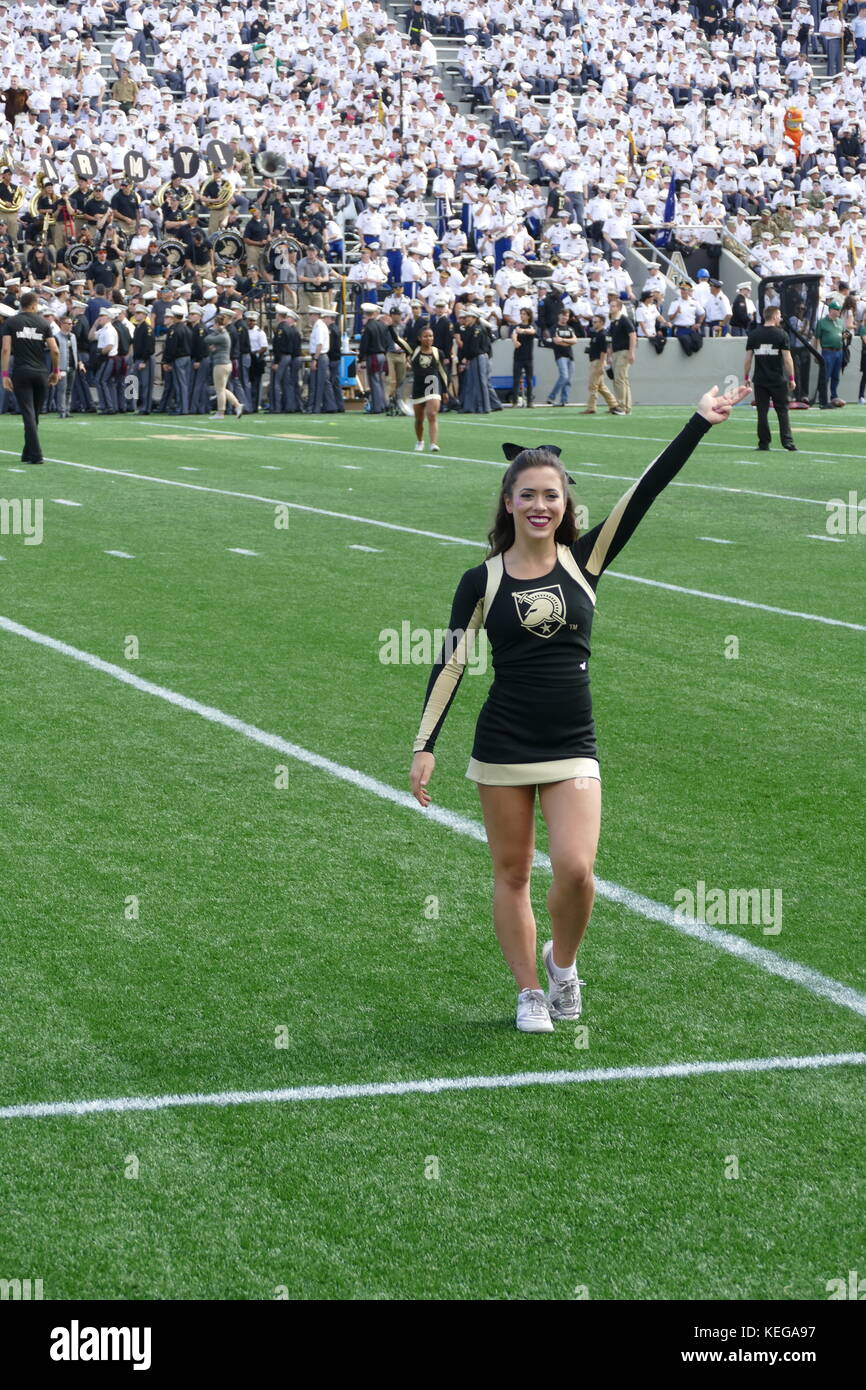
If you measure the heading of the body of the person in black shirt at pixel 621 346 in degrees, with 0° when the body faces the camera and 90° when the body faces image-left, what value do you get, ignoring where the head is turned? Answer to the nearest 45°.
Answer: approximately 45°

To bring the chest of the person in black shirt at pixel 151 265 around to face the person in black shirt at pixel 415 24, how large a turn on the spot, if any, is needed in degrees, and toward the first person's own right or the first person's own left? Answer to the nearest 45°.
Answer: approximately 135° to the first person's own left

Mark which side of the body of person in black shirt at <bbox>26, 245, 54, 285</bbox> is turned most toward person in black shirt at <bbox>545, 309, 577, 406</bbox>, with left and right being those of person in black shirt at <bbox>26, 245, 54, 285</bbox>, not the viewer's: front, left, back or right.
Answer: left

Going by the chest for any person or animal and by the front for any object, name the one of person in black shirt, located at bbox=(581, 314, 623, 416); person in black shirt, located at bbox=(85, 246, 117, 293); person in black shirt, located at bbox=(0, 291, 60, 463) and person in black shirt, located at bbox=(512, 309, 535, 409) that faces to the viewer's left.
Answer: person in black shirt, located at bbox=(581, 314, 623, 416)

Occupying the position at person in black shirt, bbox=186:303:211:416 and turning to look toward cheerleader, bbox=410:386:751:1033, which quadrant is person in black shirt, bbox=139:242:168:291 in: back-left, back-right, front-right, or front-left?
back-right

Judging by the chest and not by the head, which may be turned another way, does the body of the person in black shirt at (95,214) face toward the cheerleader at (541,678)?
yes

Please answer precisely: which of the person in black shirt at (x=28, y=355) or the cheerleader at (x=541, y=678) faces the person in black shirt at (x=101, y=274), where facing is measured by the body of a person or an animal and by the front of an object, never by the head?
the person in black shirt at (x=28, y=355)

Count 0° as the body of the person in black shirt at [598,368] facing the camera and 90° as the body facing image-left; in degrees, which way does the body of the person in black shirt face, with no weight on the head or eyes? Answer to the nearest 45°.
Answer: approximately 90°

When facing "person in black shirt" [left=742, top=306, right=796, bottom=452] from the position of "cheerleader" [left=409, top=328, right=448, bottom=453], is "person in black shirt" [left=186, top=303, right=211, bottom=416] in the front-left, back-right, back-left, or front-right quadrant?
back-left

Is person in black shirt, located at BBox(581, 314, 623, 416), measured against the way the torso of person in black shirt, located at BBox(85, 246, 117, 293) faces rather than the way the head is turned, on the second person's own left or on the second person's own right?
on the second person's own left

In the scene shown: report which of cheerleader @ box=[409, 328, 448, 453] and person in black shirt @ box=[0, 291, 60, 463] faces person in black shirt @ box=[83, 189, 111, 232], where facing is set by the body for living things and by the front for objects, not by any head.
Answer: person in black shirt @ box=[0, 291, 60, 463]
